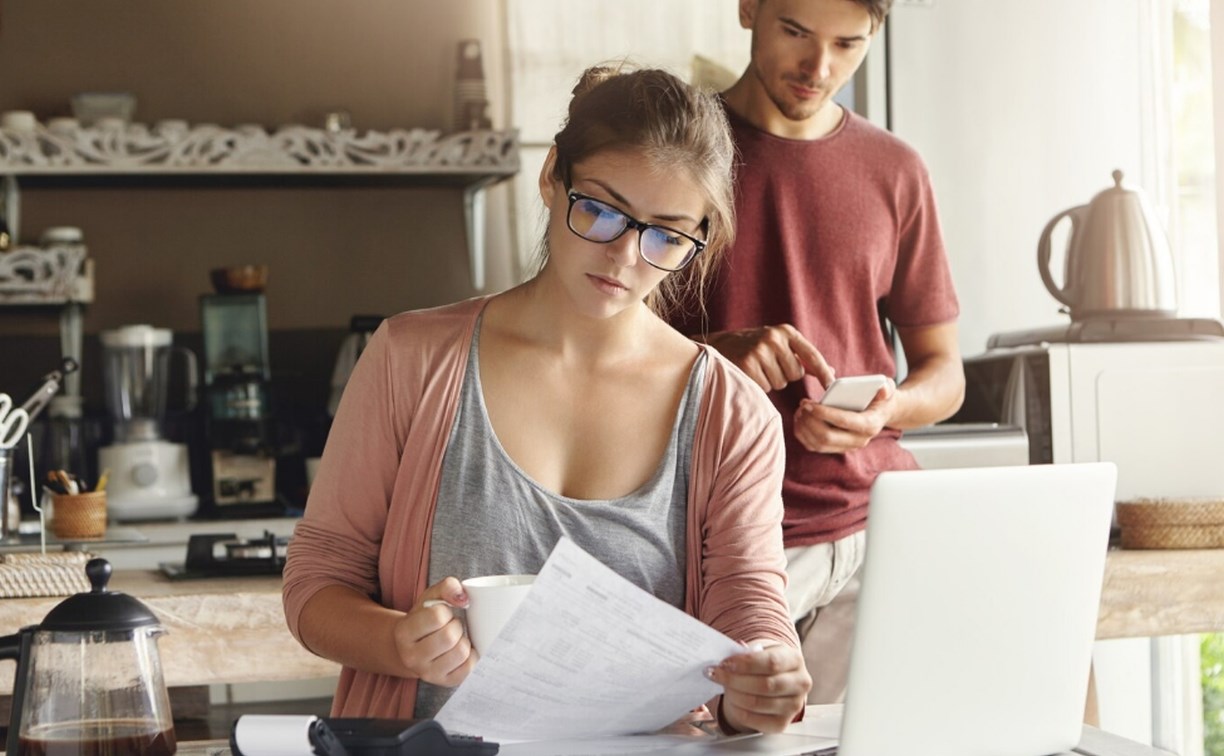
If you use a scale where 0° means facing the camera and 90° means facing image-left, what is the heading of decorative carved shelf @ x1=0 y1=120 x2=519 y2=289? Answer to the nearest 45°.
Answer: approximately 0°

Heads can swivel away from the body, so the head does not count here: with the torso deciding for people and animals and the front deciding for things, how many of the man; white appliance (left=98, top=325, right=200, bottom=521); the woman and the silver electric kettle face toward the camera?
3

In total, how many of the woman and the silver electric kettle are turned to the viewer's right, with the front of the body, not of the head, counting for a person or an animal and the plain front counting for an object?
1

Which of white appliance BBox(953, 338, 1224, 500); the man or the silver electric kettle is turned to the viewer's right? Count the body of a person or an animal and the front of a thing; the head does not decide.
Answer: the silver electric kettle

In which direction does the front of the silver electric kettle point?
to the viewer's right

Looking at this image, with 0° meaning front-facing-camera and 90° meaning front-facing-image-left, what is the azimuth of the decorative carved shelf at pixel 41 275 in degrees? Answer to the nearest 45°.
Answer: approximately 0°

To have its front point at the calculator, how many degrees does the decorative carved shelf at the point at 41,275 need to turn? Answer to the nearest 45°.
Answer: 0° — it already faces it
